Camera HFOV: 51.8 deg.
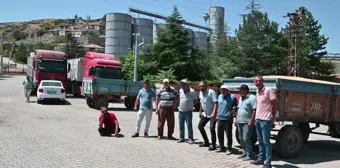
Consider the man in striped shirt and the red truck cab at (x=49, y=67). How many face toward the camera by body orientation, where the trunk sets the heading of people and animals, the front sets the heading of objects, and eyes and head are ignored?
2

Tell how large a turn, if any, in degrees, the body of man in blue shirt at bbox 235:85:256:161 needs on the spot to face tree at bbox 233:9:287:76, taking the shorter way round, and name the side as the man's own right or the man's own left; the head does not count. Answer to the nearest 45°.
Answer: approximately 135° to the man's own right

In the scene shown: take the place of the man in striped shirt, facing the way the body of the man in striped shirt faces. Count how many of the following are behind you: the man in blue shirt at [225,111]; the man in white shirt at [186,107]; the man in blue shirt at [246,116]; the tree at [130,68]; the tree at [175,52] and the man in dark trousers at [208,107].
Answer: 2

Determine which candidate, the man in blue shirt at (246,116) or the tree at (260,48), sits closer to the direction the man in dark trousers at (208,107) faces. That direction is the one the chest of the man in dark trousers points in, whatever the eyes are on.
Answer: the man in blue shirt

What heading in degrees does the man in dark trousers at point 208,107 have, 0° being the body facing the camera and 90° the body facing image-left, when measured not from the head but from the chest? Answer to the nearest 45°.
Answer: approximately 45°

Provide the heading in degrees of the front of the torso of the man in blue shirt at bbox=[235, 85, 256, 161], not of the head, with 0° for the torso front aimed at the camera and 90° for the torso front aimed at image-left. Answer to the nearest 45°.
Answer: approximately 45°

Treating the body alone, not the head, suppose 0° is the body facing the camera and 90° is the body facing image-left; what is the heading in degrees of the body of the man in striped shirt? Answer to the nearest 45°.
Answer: approximately 0°

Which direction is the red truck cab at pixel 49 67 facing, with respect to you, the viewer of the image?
facing the viewer

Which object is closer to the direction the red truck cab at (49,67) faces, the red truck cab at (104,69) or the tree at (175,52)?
the red truck cab

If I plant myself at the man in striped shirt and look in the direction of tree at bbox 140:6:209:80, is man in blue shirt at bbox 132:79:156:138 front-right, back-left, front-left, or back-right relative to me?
front-left

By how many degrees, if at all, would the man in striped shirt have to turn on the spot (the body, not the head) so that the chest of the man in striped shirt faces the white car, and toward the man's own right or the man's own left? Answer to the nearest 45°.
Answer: approximately 135° to the man's own right

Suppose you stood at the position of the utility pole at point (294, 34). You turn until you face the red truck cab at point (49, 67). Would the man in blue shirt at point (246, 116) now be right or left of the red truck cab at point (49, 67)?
left

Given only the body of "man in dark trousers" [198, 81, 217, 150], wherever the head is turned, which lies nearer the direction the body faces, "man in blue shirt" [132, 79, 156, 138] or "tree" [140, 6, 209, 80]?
the man in blue shirt
